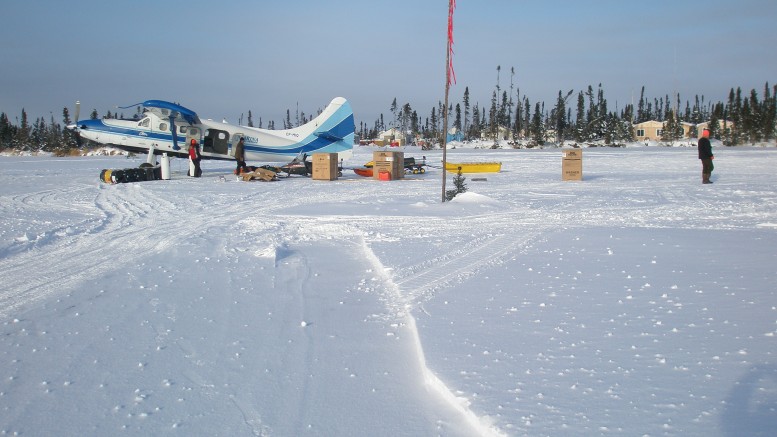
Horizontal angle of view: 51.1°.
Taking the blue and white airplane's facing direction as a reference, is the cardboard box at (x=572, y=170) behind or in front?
behind

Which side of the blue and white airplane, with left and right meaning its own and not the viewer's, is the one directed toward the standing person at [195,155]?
left

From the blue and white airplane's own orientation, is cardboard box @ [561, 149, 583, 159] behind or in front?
behind

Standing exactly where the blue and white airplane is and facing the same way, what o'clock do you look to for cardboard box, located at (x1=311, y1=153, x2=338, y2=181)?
The cardboard box is roughly at 7 o'clock from the blue and white airplane.

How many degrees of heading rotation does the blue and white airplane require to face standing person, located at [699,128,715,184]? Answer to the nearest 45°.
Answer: approximately 135° to its left

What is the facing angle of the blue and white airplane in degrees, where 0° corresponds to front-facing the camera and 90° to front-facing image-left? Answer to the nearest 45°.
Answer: approximately 90°
